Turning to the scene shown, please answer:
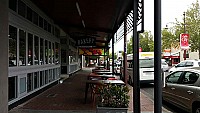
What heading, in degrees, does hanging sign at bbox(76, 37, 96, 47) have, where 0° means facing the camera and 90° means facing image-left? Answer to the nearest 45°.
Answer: approximately 0°

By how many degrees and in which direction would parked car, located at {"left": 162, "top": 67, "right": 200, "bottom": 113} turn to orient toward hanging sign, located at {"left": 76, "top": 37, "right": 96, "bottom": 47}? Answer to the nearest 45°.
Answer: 0° — it already faces it

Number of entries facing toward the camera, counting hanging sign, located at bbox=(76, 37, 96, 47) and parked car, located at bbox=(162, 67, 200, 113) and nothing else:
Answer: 1

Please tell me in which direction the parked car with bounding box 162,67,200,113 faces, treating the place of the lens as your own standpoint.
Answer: facing away from the viewer and to the left of the viewer

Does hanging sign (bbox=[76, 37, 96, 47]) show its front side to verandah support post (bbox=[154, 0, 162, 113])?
yes

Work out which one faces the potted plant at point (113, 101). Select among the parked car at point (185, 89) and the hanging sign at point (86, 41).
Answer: the hanging sign

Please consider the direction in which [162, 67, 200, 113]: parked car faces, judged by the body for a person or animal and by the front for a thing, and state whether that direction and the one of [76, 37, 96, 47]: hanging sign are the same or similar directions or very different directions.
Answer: very different directions
